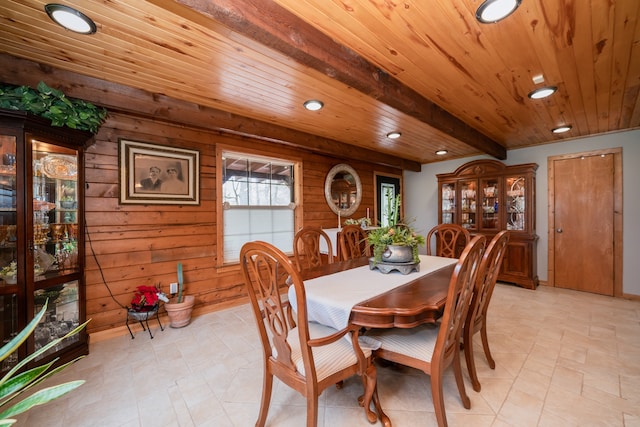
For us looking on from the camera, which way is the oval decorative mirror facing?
facing the viewer and to the right of the viewer

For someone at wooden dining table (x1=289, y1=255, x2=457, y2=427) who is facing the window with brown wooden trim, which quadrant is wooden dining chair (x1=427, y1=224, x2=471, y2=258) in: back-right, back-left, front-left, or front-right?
front-right

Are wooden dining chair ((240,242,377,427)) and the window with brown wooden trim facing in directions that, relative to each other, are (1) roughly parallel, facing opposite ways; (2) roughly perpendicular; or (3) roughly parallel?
roughly perpendicular

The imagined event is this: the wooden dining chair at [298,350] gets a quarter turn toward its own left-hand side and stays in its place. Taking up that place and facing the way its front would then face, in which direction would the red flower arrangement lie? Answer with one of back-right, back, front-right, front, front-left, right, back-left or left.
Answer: front

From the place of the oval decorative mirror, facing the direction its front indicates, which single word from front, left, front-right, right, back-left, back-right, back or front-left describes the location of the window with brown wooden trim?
right

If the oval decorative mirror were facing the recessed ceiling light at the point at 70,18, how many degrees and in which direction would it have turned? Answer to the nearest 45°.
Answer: approximately 90° to its right

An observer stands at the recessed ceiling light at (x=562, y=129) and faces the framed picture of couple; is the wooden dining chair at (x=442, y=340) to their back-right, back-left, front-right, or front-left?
front-left

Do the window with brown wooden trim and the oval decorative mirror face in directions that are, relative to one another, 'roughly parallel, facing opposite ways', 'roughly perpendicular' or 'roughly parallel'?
roughly parallel

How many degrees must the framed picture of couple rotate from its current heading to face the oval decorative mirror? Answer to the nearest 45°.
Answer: approximately 45° to its left

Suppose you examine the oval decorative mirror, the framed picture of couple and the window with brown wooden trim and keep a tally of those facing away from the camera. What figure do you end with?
0

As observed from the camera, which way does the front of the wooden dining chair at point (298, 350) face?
facing away from the viewer and to the right of the viewer

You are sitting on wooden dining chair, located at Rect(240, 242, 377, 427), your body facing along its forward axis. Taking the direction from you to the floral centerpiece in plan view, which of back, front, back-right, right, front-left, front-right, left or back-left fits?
front

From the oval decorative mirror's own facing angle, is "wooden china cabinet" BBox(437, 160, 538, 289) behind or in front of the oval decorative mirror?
in front

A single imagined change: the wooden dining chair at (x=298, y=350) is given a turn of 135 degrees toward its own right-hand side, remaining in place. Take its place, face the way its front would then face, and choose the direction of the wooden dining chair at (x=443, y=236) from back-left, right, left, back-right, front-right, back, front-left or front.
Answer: back-left

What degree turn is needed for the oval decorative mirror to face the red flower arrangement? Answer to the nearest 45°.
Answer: approximately 90° to its right

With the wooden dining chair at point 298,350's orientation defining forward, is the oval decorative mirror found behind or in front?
in front
